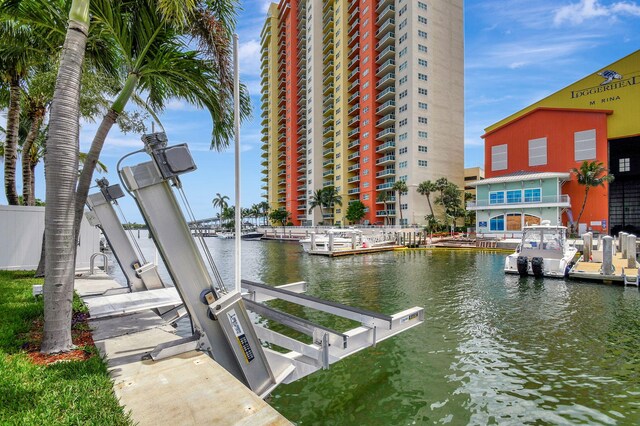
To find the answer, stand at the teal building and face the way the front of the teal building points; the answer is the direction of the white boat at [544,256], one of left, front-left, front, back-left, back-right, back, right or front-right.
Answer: front

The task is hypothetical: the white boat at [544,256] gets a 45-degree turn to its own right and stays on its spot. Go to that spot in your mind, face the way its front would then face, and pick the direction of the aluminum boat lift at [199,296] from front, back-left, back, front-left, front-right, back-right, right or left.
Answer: back-right

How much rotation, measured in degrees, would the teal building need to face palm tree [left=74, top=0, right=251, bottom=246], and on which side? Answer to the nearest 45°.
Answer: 0° — it already faces it

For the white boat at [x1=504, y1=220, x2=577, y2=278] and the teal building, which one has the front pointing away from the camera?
the white boat

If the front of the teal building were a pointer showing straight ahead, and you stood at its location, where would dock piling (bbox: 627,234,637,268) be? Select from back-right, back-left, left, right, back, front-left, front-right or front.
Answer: front

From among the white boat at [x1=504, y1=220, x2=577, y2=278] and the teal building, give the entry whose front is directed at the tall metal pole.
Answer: the teal building

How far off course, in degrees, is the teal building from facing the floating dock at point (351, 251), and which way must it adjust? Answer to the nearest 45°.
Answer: approximately 45° to its right

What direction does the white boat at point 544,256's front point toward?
away from the camera

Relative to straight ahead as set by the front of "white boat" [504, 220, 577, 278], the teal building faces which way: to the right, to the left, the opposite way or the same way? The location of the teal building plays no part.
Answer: the opposite way

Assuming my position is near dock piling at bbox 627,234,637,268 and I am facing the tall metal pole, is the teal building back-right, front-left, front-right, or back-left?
back-right

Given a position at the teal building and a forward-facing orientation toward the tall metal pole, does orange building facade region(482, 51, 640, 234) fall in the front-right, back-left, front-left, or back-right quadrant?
back-left

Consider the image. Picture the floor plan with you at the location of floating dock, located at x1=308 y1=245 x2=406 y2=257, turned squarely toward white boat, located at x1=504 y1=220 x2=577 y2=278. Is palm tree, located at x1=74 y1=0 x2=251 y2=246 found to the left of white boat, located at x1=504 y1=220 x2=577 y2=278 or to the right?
right

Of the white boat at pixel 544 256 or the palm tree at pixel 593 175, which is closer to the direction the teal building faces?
the white boat

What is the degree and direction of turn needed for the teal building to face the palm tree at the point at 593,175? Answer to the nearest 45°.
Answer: approximately 90° to its left

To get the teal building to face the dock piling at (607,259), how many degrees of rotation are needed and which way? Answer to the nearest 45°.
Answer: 0° — it already faces it

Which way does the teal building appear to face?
toward the camera

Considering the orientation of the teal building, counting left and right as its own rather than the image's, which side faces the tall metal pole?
front

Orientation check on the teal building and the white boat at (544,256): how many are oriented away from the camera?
1

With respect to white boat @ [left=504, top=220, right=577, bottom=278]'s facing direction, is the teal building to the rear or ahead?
ahead
